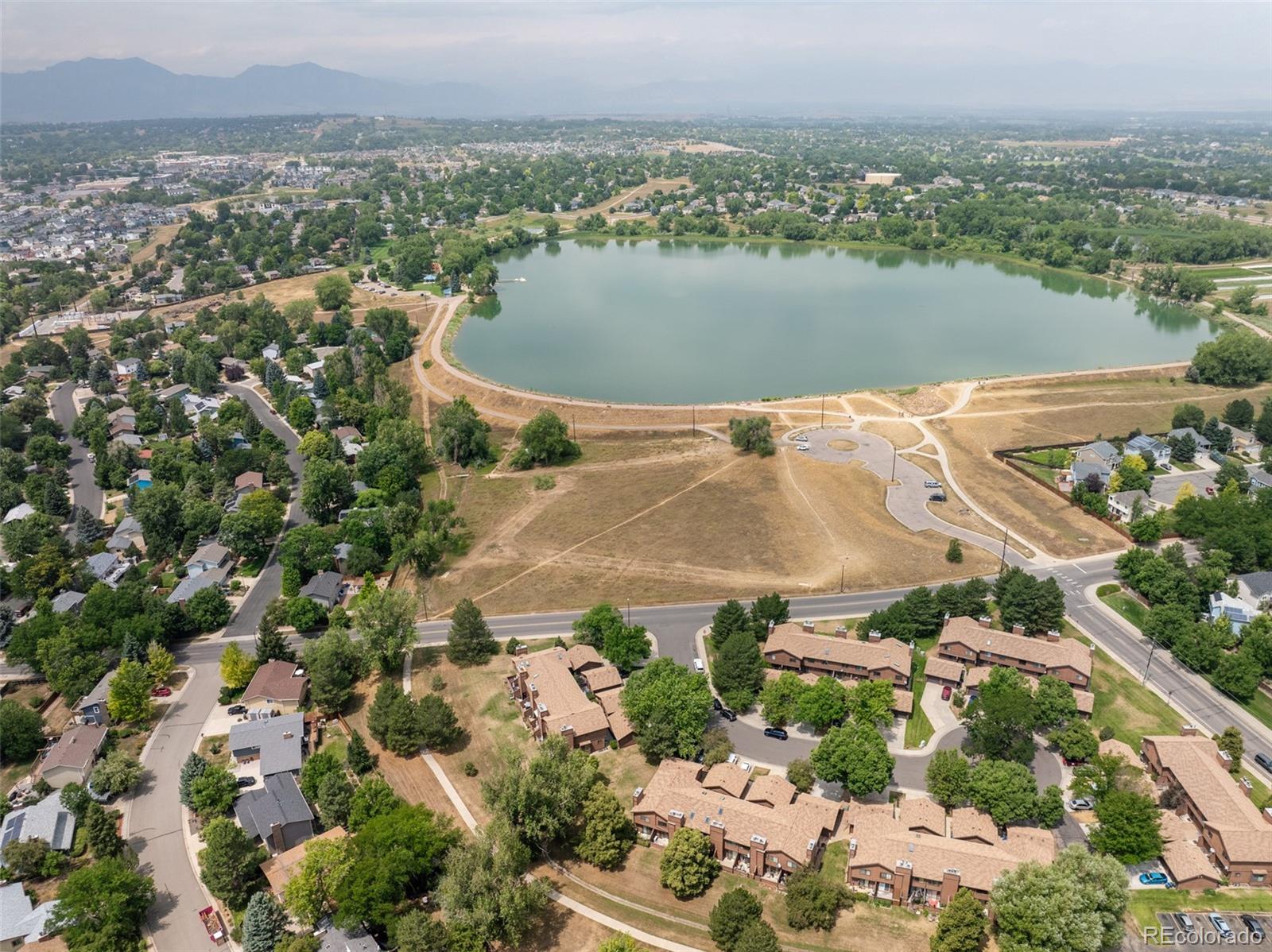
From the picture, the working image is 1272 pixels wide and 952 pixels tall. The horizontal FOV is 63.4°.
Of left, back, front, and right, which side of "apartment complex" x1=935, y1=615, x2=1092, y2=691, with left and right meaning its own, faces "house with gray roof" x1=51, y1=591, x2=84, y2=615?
right

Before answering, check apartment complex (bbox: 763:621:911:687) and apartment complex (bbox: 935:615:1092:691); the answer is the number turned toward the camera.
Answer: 2

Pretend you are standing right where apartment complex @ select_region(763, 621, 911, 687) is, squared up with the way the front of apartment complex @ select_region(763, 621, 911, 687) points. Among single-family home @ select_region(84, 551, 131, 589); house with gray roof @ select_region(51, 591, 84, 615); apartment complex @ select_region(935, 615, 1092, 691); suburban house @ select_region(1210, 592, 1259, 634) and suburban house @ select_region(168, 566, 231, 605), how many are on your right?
3

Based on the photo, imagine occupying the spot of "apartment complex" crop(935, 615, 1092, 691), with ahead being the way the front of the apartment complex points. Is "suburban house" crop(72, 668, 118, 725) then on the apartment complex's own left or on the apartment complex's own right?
on the apartment complex's own right

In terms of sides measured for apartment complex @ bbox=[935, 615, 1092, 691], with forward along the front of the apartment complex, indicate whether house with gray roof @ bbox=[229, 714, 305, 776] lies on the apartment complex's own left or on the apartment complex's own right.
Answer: on the apartment complex's own right

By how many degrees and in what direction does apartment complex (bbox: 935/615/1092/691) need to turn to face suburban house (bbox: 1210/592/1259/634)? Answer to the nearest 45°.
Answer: approximately 135° to its left

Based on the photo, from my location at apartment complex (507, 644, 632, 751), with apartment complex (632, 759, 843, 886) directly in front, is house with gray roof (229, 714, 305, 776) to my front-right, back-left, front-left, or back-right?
back-right

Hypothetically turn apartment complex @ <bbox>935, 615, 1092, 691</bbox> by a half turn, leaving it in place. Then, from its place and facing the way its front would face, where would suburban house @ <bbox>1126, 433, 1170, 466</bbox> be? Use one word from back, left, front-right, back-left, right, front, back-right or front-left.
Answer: front

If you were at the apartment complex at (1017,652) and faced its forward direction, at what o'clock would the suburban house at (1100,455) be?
The suburban house is roughly at 6 o'clock from the apartment complex.

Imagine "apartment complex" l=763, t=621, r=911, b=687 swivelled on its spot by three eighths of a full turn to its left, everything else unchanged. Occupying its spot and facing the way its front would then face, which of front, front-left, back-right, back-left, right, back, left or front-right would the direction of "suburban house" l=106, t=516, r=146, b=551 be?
back-left
